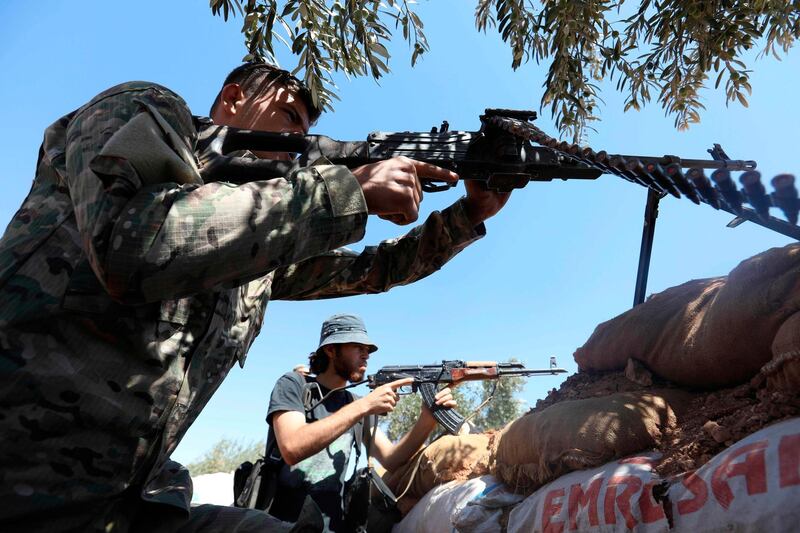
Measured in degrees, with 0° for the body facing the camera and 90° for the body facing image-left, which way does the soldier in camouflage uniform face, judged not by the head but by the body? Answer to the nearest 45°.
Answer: approximately 270°

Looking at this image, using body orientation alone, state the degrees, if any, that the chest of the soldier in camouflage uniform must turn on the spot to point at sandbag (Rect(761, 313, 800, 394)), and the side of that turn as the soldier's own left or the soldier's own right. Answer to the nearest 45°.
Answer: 0° — they already face it

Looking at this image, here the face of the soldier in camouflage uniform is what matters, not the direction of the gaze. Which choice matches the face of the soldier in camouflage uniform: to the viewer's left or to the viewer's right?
to the viewer's right

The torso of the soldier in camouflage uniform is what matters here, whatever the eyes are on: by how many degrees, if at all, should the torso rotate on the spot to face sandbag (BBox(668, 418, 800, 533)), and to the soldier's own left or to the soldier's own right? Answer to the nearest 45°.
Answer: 0° — they already face it

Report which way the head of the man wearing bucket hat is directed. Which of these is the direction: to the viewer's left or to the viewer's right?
to the viewer's right

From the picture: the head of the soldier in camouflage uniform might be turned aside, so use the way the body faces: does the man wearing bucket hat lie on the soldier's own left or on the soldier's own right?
on the soldier's own left
